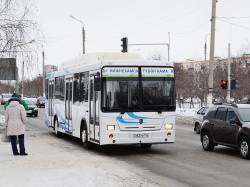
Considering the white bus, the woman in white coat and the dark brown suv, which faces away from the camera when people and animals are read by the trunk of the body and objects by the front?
the woman in white coat

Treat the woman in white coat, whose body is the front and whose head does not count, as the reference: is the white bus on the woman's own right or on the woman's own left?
on the woman's own right

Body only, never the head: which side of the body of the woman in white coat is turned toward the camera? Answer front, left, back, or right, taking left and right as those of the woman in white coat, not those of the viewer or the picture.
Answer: back

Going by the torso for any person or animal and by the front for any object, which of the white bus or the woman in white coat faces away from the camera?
the woman in white coat

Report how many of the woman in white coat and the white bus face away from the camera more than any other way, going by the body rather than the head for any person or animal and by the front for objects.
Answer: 1

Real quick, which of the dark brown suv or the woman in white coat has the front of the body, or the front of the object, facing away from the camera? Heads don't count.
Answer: the woman in white coat

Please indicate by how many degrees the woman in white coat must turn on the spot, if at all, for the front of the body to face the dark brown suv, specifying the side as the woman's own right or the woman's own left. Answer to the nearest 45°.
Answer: approximately 90° to the woman's own right

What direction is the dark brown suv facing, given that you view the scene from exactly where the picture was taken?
facing the viewer and to the right of the viewer

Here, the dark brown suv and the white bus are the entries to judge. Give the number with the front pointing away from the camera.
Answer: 0

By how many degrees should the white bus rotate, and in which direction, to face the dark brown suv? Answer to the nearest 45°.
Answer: approximately 45° to its left

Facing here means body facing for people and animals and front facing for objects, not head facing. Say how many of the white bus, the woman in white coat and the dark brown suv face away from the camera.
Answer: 1
